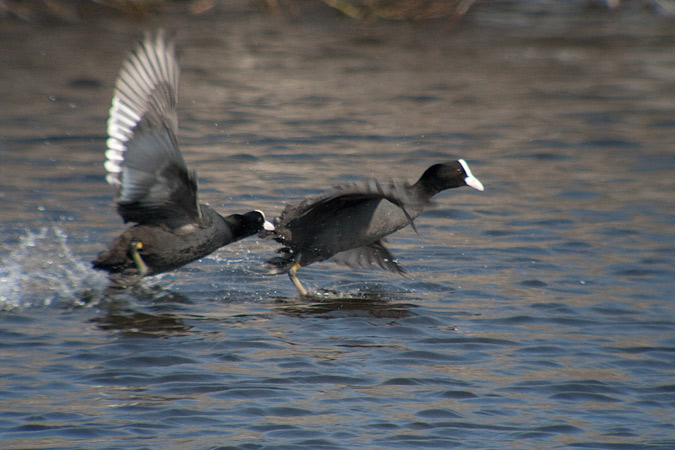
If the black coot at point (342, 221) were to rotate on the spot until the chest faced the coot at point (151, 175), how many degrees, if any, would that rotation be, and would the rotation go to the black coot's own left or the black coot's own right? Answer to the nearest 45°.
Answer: approximately 135° to the black coot's own right

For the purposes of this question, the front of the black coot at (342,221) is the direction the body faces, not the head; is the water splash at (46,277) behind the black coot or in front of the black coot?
behind

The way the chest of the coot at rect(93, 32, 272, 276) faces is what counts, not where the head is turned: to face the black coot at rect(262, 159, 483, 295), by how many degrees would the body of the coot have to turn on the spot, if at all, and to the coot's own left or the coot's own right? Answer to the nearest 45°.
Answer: approximately 45° to the coot's own left

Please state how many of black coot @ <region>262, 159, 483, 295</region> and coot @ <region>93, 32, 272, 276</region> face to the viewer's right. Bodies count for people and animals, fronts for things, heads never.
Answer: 2

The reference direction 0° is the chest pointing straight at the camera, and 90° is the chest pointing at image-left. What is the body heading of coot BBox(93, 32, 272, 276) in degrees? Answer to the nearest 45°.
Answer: approximately 270°

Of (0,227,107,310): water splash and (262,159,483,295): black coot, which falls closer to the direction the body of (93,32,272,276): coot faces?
the black coot

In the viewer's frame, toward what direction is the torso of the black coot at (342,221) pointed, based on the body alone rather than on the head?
to the viewer's right
